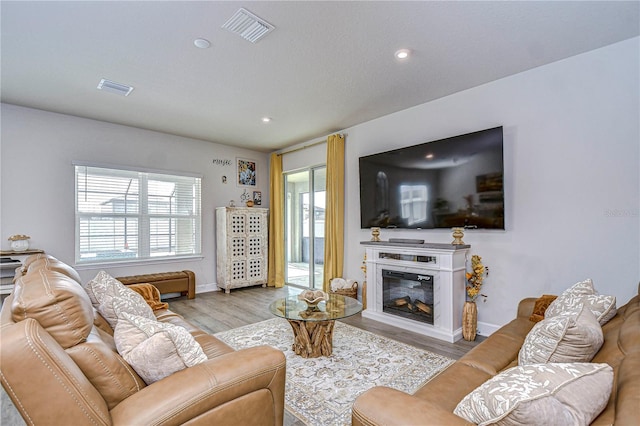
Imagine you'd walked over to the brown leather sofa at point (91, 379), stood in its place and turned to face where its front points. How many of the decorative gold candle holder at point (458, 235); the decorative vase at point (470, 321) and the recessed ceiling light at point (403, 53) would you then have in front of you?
3

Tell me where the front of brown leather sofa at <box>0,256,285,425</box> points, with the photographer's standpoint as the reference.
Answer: facing to the right of the viewer

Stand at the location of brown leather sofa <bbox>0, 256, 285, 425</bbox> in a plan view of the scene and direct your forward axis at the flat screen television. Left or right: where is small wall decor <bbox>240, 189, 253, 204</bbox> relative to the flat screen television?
left

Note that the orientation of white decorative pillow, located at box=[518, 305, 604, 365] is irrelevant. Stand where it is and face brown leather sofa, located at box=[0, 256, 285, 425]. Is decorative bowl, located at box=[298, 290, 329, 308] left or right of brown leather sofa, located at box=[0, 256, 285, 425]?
right

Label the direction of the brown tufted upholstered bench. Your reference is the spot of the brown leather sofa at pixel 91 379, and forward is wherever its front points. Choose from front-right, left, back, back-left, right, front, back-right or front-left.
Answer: left

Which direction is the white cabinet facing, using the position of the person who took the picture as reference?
facing the viewer and to the right of the viewer

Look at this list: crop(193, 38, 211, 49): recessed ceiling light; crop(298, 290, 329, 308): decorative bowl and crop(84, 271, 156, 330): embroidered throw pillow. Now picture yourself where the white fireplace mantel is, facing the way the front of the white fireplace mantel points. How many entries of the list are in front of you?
3

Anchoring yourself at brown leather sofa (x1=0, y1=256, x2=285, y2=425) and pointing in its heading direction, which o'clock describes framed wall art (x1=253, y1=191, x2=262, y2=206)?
The framed wall art is roughly at 10 o'clock from the brown leather sofa.

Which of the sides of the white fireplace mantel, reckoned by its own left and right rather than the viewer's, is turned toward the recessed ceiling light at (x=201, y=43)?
front

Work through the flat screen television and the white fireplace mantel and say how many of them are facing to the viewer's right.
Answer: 0

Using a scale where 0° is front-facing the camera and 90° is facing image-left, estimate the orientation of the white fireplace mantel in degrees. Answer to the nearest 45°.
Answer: approximately 45°

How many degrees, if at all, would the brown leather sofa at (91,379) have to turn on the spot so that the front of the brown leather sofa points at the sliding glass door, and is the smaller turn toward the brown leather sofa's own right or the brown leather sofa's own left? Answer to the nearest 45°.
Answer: approximately 45° to the brown leather sofa's own left

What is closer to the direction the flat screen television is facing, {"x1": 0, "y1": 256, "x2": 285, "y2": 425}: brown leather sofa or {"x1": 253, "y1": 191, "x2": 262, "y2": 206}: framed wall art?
the brown leather sofa

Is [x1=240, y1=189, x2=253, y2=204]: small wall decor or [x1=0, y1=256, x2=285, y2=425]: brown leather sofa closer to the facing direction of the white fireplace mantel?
the brown leather sofa

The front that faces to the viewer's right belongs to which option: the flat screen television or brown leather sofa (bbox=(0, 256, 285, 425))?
the brown leather sofa

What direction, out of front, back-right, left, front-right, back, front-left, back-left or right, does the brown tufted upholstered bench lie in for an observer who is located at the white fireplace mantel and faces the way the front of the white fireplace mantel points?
front-right

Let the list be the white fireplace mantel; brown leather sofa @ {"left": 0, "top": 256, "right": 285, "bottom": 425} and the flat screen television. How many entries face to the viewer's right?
1
